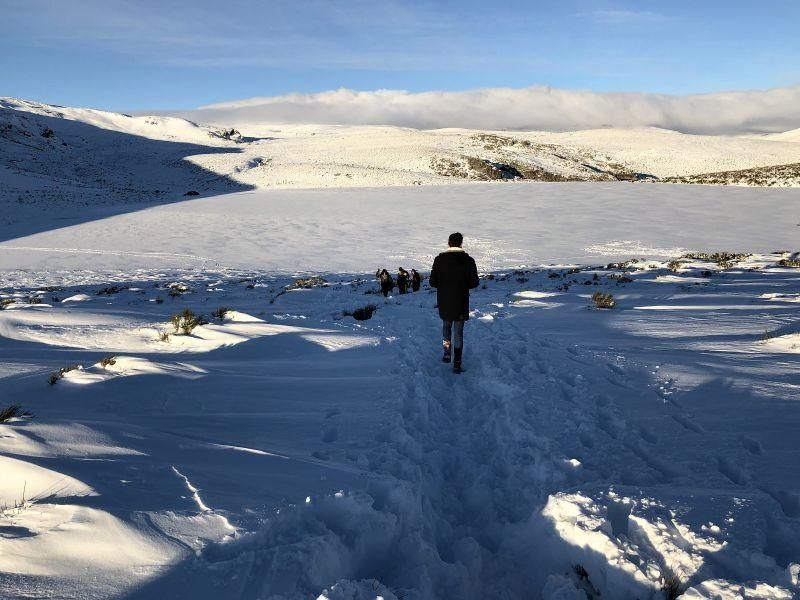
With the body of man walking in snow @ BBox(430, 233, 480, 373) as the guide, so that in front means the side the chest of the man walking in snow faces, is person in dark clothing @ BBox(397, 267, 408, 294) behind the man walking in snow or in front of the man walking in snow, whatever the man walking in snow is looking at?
in front

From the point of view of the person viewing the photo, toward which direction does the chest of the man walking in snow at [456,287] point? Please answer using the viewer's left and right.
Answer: facing away from the viewer

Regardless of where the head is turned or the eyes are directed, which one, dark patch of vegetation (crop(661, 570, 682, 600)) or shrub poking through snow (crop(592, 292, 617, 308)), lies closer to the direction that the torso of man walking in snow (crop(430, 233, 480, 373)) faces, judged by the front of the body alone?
the shrub poking through snow

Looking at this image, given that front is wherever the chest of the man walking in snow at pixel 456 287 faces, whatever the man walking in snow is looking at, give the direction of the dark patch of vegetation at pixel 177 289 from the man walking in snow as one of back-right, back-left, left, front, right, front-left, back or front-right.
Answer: front-left

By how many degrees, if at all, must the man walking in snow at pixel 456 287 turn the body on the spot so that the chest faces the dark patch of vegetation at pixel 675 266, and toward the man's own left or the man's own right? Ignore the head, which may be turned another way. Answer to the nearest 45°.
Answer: approximately 45° to the man's own right

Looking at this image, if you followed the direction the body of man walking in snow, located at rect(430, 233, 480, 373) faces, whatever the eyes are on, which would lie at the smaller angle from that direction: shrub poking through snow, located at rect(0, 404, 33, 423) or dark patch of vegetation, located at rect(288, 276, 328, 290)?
the dark patch of vegetation

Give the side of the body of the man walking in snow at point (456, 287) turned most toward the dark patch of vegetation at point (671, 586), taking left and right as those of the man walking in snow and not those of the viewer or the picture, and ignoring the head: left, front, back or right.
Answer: back

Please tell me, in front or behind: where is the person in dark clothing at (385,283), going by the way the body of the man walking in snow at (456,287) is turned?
in front

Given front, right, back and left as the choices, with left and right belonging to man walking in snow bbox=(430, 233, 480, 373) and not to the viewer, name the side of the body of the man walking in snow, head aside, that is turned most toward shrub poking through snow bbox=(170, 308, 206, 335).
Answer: left

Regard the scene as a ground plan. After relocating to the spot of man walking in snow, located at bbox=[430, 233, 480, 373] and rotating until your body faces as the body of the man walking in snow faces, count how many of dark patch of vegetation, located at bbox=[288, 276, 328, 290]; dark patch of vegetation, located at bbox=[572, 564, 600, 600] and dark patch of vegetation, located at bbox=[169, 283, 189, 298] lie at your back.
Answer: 1
